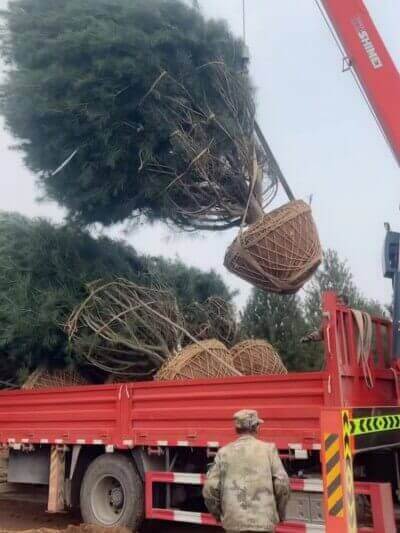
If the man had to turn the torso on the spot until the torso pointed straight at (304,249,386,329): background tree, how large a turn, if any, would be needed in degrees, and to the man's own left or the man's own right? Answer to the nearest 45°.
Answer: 0° — they already face it

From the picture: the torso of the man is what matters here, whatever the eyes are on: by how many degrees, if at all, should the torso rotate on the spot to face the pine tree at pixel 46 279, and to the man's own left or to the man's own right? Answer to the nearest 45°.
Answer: approximately 45° to the man's own left

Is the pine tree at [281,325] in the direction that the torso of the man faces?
yes

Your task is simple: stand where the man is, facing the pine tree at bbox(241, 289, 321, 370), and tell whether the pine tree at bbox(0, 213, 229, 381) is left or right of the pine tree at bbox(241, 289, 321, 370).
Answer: left

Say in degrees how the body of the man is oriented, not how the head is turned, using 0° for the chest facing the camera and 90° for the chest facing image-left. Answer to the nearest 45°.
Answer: approximately 180°
